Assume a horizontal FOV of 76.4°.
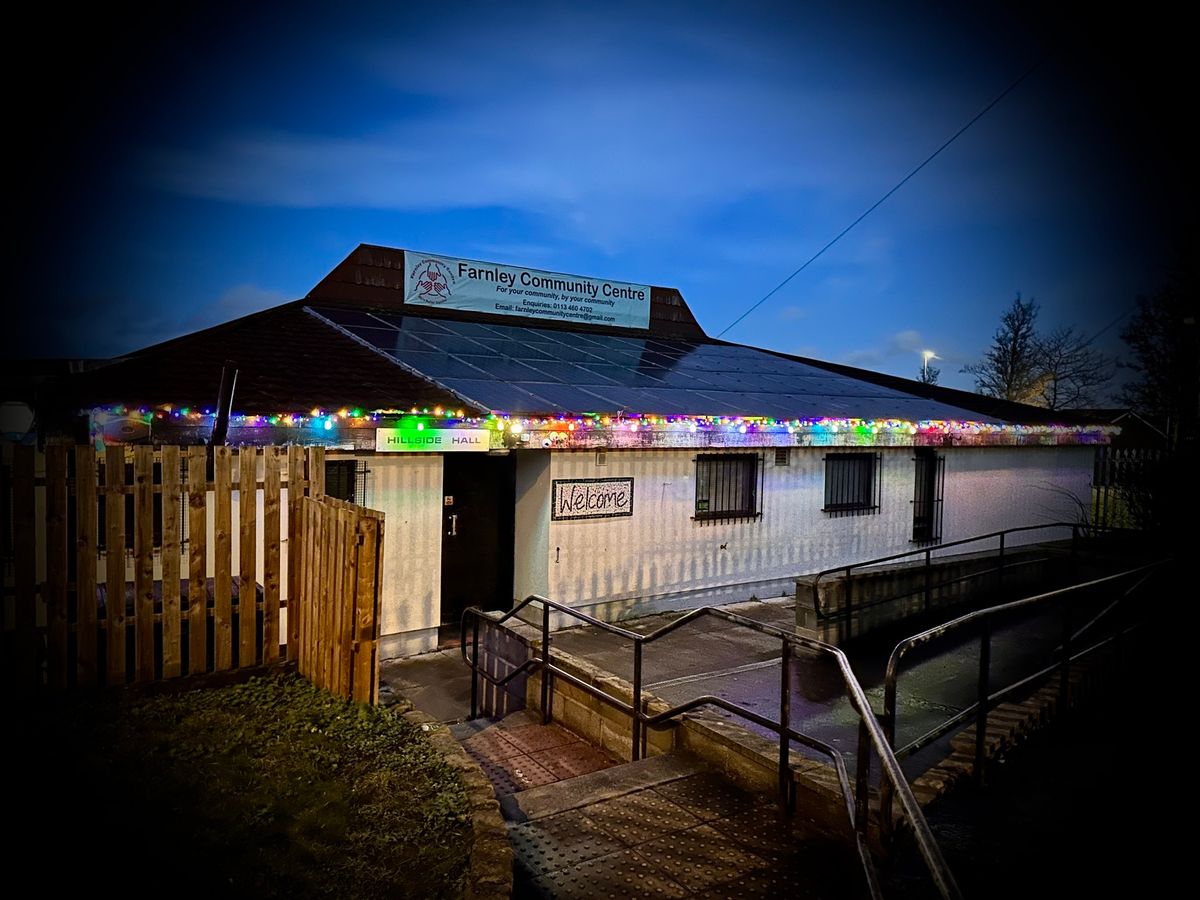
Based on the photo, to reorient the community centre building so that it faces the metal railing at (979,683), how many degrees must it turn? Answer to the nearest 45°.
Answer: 0° — it already faces it

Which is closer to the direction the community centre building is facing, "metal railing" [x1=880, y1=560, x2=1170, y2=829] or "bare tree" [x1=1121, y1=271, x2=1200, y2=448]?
the metal railing

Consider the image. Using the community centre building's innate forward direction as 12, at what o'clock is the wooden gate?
The wooden gate is roughly at 2 o'clock from the community centre building.

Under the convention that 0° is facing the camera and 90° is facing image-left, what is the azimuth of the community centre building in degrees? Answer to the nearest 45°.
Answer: approximately 315°

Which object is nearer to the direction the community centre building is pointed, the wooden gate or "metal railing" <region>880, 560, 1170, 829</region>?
the metal railing

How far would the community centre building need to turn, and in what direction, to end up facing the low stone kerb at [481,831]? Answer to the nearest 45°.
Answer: approximately 45° to its right

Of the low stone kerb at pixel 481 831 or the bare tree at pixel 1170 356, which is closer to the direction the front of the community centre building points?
the low stone kerb

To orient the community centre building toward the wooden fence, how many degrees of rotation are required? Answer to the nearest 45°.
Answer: approximately 90° to its right

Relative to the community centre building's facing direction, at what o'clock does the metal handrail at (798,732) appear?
The metal handrail is roughly at 1 o'clock from the community centre building.

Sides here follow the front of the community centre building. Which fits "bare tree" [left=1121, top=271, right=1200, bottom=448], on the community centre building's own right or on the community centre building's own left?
on the community centre building's own left
